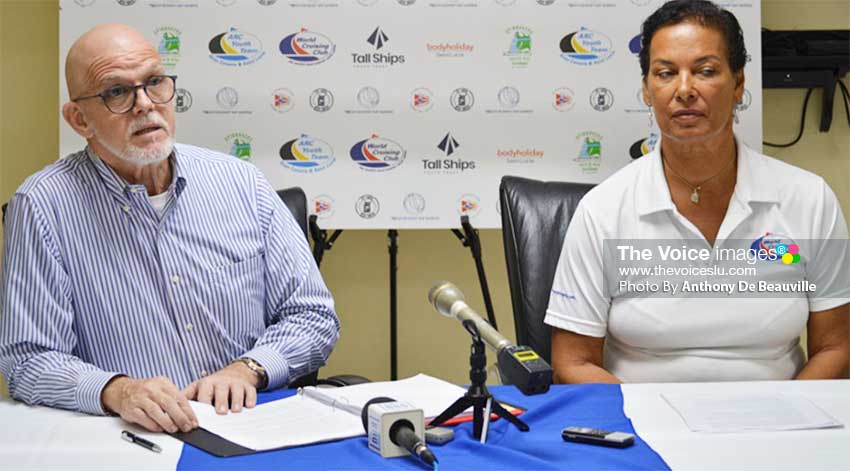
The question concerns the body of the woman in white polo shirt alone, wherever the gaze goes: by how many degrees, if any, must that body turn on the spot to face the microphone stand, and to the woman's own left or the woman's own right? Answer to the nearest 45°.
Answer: approximately 45° to the woman's own right

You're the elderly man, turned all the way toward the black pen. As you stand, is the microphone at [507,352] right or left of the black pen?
left

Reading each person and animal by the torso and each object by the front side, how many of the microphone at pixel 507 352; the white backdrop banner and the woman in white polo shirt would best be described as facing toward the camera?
2

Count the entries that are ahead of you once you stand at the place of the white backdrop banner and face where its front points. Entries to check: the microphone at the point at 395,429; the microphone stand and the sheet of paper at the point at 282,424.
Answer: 3

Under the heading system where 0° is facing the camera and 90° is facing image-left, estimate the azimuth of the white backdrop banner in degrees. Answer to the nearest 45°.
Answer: approximately 0°

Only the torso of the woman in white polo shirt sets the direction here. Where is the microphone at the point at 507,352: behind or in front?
in front

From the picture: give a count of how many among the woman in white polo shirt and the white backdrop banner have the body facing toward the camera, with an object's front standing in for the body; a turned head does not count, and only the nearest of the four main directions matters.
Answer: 2

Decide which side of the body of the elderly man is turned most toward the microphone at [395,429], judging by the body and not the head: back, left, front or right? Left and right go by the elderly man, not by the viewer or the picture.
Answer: front
